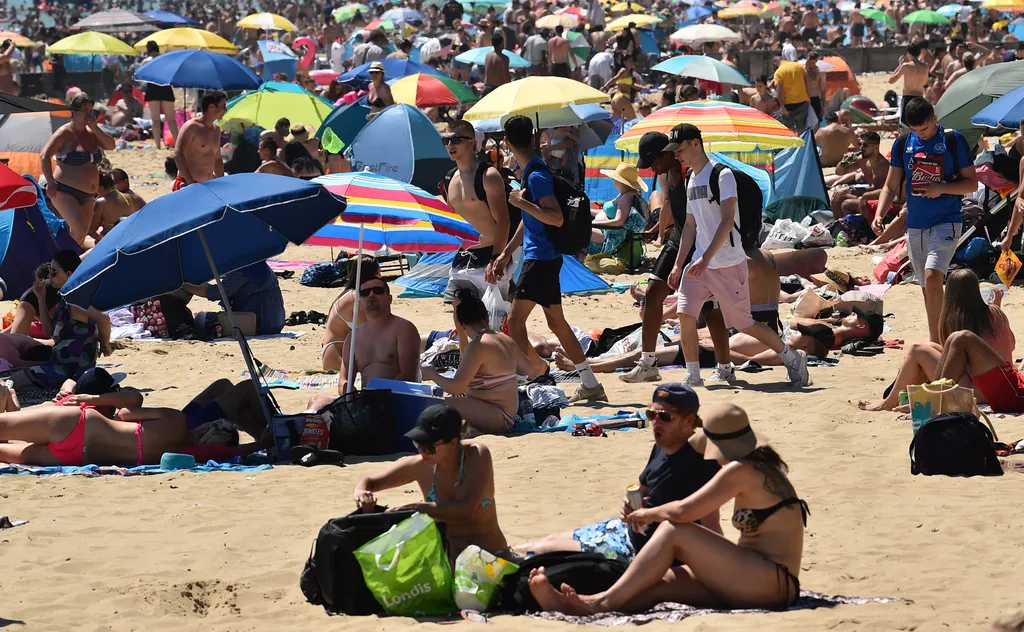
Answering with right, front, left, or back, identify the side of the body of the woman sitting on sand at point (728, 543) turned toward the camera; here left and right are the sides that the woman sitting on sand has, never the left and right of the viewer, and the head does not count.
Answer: left

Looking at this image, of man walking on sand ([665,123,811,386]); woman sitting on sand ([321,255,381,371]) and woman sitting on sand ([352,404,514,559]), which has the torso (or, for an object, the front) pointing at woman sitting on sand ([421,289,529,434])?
the man walking on sand

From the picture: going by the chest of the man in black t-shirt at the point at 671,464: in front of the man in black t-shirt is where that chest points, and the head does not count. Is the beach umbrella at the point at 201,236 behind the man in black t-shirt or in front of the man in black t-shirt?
in front

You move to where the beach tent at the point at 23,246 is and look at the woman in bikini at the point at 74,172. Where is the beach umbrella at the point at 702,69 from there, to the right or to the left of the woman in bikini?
right

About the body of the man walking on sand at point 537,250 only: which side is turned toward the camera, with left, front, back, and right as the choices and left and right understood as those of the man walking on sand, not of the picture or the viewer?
left

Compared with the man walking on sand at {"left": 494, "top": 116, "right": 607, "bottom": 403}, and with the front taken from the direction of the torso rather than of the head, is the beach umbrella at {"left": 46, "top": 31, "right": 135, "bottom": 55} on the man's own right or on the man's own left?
on the man's own right

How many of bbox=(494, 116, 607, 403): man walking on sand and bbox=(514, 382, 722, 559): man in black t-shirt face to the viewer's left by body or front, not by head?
2

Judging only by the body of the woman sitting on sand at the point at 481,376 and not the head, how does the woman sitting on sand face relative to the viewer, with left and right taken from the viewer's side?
facing away from the viewer and to the left of the viewer

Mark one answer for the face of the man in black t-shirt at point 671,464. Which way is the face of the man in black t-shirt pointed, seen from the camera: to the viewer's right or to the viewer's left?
to the viewer's left

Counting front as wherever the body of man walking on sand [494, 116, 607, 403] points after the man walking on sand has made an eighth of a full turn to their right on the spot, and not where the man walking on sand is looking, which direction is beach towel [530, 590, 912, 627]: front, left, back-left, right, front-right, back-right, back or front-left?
back-left

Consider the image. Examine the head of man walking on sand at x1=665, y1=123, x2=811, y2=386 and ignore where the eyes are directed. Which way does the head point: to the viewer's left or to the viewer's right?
to the viewer's left

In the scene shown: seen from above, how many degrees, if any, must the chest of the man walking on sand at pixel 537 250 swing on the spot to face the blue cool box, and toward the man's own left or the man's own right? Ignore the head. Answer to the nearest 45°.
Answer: approximately 45° to the man's own left

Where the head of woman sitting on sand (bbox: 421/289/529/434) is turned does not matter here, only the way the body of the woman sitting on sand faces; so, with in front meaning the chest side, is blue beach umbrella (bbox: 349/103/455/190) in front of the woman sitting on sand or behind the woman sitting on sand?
in front

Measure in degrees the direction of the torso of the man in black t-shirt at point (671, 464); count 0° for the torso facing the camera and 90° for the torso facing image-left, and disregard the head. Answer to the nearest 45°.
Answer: approximately 90°

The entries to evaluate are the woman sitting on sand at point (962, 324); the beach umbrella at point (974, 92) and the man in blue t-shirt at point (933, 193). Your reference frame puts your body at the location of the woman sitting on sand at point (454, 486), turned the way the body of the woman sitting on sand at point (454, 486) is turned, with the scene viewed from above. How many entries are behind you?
3
